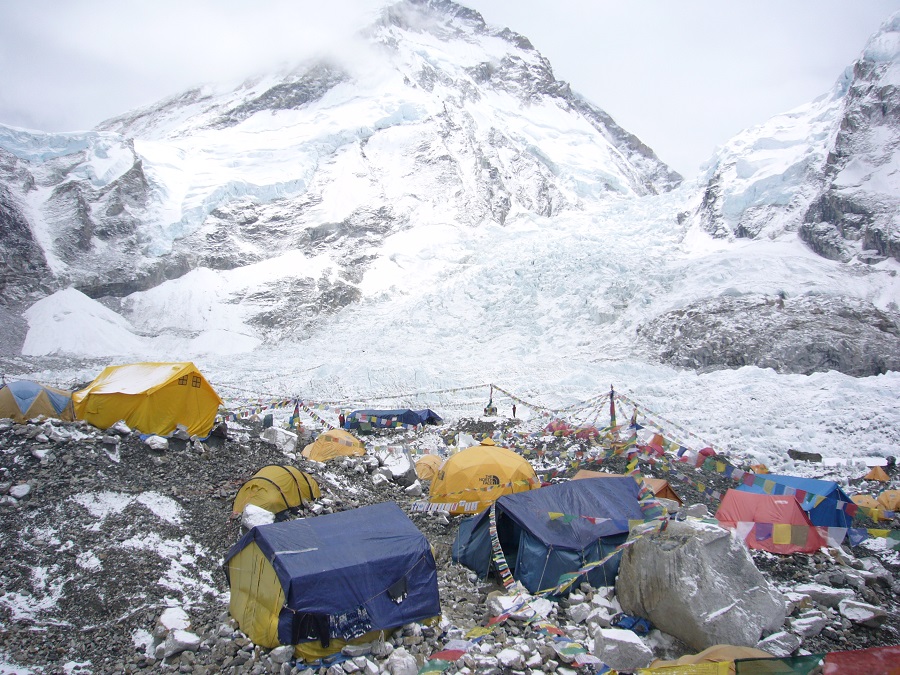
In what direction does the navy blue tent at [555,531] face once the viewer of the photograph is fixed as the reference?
facing the viewer and to the left of the viewer

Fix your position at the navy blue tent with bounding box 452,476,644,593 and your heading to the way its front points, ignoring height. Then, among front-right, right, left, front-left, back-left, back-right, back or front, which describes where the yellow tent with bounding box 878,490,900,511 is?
back

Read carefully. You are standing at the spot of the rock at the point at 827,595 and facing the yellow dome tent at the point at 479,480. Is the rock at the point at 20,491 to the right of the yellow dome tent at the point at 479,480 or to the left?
left

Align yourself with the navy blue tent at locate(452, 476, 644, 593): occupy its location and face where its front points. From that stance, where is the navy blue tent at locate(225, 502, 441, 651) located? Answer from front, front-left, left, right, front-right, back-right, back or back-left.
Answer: front

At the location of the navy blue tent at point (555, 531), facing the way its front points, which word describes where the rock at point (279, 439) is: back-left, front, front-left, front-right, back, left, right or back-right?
right

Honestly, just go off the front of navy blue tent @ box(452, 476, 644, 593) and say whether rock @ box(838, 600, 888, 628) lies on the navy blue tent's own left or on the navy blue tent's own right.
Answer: on the navy blue tent's own left

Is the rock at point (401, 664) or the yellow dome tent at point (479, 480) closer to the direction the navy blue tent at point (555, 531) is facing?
the rock

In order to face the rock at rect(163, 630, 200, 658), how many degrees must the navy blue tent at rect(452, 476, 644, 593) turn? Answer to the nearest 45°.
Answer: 0° — it already faces it

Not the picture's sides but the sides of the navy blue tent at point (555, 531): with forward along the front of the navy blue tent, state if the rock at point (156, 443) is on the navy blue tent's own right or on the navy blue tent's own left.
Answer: on the navy blue tent's own right

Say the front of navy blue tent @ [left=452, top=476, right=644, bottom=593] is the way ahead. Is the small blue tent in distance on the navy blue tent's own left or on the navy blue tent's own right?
on the navy blue tent's own right
